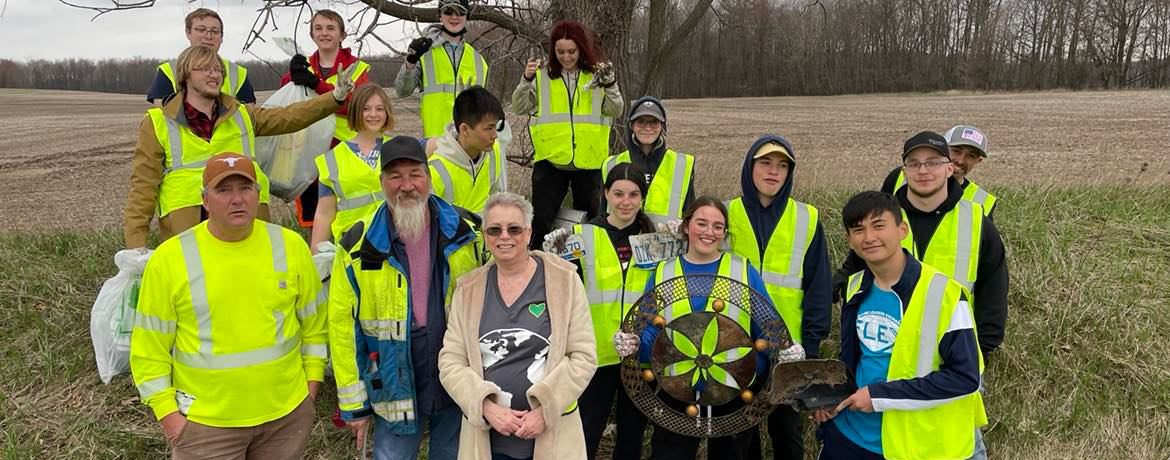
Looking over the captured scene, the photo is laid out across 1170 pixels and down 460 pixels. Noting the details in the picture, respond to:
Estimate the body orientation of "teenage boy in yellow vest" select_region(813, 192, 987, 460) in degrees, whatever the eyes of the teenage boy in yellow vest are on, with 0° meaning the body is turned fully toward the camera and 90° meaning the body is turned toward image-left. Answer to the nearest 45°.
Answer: approximately 45°

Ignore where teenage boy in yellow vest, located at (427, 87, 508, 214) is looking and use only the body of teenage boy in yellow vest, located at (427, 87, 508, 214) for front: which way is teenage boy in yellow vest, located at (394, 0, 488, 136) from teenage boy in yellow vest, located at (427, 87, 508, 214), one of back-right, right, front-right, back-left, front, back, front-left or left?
back-left

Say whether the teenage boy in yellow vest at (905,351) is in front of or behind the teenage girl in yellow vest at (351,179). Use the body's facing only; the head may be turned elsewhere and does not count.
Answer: in front

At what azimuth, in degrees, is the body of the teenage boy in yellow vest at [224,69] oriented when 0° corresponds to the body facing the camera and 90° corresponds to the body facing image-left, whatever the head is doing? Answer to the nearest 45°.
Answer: approximately 0°

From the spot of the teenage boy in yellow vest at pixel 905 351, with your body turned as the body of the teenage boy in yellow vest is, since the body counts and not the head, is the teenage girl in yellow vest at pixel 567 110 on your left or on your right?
on your right

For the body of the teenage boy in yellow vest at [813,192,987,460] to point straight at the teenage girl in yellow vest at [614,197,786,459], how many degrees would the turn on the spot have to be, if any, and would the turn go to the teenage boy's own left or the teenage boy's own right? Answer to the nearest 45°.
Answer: approximately 45° to the teenage boy's own right

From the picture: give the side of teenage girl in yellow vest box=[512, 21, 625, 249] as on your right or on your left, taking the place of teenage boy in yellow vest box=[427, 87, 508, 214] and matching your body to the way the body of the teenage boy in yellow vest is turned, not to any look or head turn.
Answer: on your left

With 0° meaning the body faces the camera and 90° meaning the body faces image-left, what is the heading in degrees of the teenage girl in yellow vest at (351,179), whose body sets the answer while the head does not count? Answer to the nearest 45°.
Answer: approximately 315°
